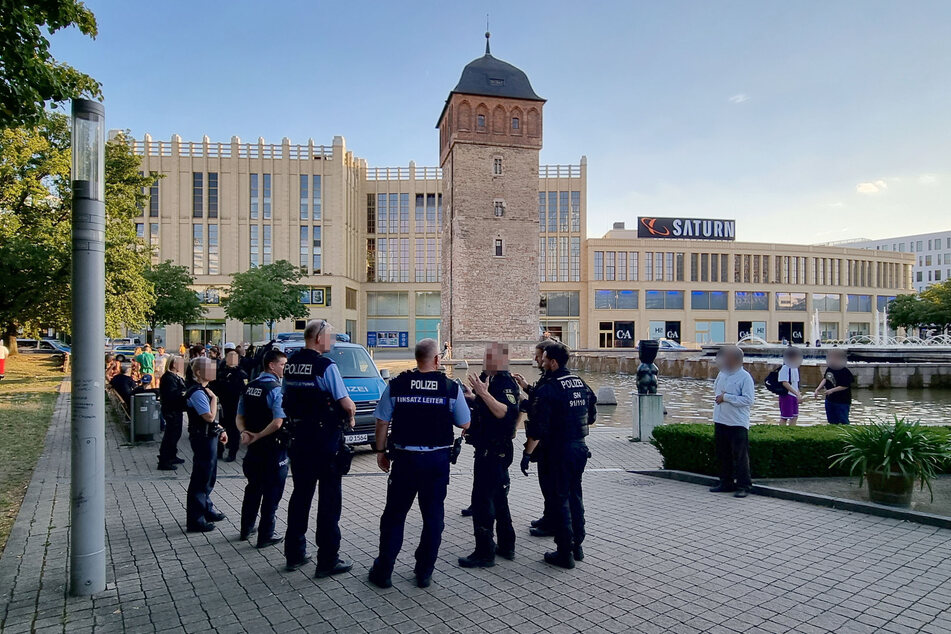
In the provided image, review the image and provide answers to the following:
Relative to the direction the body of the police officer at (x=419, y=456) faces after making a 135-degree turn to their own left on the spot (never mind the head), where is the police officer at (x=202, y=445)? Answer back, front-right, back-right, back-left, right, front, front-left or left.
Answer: right

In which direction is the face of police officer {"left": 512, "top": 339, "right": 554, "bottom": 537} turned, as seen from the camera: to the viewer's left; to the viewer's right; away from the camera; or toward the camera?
to the viewer's left

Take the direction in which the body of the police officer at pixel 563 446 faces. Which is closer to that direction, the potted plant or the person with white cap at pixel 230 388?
the person with white cap

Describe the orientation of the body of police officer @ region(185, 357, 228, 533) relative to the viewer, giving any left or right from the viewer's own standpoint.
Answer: facing to the right of the viewer

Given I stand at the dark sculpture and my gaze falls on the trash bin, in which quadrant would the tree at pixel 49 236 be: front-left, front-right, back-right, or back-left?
front-right

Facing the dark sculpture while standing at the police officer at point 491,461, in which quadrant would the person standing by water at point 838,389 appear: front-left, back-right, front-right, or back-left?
front-right

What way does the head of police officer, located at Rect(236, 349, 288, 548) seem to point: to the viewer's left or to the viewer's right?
to the viewer's right

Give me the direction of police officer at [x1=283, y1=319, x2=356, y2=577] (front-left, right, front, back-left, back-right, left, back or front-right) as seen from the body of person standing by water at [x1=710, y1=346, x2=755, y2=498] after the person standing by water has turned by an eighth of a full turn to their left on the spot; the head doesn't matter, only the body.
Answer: front-right

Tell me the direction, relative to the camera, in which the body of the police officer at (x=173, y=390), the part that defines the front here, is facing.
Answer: to the viewer's right

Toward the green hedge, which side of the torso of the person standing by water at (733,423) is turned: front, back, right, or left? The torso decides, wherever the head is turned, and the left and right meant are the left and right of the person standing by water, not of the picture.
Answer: back

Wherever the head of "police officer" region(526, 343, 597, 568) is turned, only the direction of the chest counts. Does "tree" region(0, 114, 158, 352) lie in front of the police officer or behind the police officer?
in front

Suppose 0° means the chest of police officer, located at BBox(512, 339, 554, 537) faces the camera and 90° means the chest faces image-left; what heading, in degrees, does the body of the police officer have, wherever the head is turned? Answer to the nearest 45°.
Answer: approximately 90°

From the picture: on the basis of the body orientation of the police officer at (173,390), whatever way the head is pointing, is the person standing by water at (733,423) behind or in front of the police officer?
in front

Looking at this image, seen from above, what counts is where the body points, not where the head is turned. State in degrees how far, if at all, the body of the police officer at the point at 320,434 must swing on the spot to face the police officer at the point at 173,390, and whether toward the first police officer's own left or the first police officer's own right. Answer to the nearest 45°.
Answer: approximately 90° to the first police officer's own left

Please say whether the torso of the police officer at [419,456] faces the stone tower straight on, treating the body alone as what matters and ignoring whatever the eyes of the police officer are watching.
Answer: yes

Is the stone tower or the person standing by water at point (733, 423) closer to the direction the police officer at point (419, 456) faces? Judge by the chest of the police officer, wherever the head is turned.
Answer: the stone tower

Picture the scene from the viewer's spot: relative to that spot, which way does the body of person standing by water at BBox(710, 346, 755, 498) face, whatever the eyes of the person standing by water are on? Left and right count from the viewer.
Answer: facing the viewer and to the left of the viewer

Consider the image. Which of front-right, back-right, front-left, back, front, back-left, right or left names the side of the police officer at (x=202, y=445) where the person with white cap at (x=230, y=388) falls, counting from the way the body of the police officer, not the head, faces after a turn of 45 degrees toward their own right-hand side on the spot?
back-left

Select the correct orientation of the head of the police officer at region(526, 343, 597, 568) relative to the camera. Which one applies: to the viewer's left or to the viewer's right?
to the viewer's left

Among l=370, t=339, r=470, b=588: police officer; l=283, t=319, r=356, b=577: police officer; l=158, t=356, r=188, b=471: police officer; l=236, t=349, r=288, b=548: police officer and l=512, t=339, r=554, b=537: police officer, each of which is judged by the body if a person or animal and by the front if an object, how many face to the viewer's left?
1
